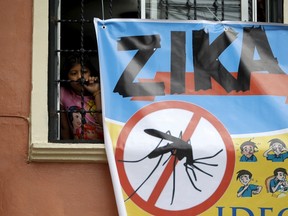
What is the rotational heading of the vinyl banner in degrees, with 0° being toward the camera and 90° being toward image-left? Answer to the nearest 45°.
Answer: approximately 0°
